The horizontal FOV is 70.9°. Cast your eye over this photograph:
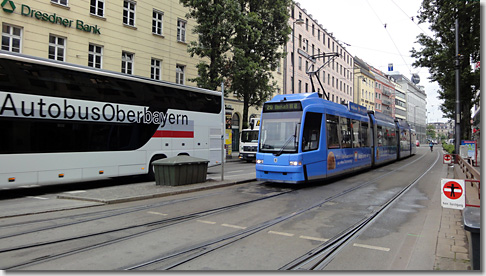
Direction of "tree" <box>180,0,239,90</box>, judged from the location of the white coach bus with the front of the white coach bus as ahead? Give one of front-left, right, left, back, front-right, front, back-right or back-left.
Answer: back

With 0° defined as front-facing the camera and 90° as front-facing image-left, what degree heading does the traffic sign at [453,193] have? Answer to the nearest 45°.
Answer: approximately 0°

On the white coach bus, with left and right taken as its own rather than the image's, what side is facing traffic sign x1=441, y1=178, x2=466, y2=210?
left

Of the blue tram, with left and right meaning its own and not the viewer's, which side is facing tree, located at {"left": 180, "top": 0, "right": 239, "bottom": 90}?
right

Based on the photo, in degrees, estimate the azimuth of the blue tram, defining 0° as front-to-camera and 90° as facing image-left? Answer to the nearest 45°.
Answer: approximately 45°

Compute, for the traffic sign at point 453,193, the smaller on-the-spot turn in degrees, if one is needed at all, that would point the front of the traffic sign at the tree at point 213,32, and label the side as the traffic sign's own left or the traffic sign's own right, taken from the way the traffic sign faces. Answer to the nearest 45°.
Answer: approximately 135° to the traffic sign's own right

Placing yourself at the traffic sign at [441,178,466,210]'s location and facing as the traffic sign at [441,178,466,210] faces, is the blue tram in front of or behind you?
behind

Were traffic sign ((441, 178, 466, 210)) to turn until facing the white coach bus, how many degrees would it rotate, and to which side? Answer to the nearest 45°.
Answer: approximately 90° to its right

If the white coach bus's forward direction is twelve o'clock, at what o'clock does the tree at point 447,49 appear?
The tree is roughly at 7 o'clock from the white coach bus.
